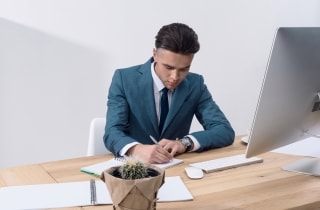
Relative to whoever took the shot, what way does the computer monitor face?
facing away from the viewer and to the left of the viewer

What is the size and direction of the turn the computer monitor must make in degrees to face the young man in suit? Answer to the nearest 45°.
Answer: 0° — it already faces them

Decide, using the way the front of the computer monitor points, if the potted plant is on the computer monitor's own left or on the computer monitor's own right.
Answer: on the computer monitor's own left

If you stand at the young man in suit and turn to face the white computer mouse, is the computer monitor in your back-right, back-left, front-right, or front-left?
front-left
